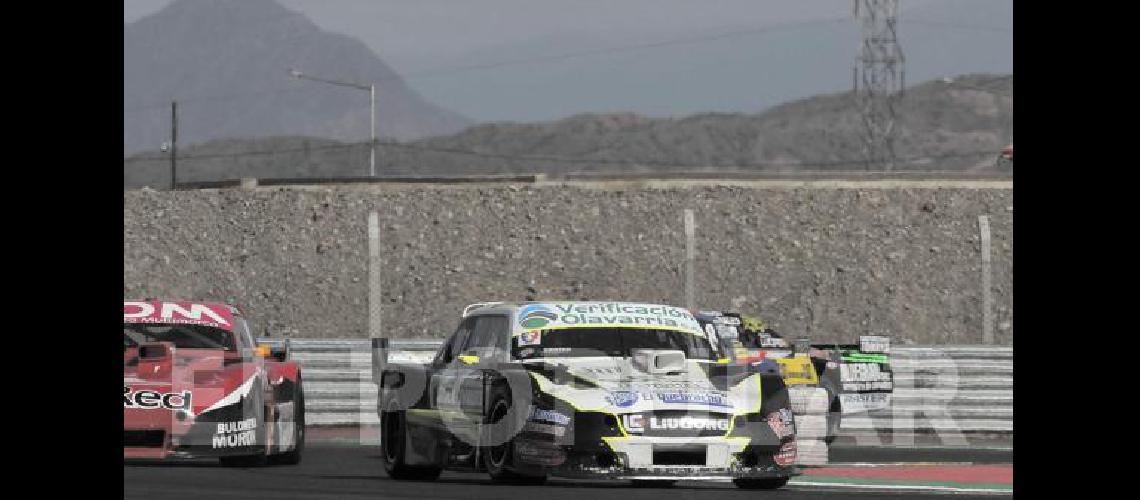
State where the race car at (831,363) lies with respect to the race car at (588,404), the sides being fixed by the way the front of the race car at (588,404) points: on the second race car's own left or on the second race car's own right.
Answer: on the second race car's own left
